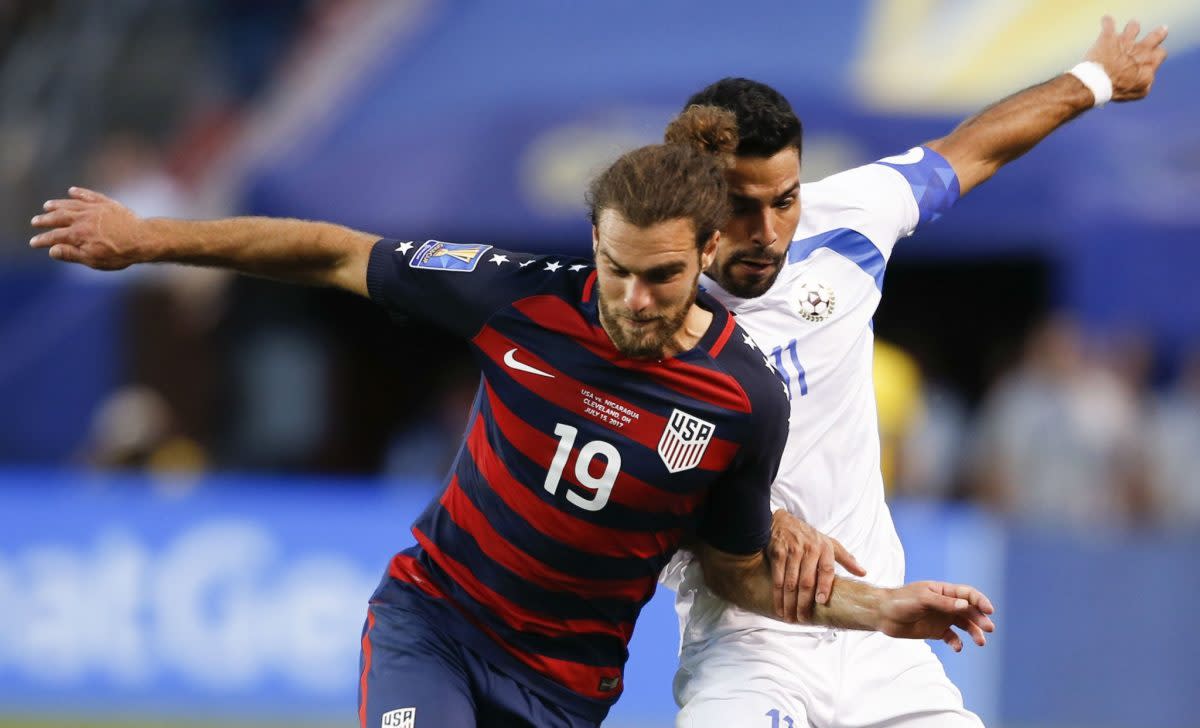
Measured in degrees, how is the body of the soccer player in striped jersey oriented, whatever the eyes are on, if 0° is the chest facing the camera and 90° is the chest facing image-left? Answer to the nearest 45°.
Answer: approximately 0°
